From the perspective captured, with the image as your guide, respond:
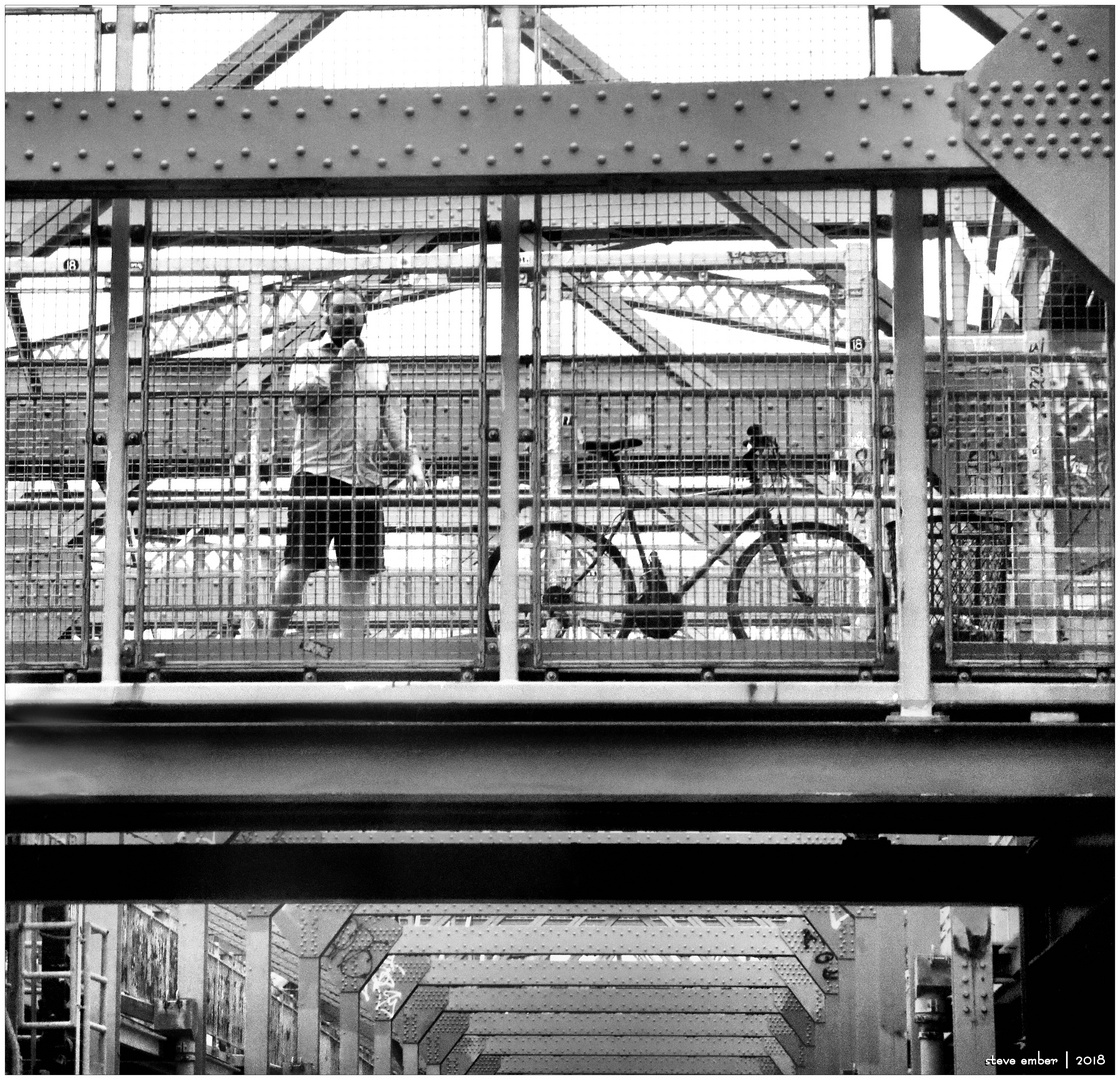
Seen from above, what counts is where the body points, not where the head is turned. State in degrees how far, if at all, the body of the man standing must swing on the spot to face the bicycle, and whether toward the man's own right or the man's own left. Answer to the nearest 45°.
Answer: approximately 90° to the man's own left

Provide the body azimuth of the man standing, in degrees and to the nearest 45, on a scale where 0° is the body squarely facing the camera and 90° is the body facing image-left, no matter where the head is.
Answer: approximately 0°

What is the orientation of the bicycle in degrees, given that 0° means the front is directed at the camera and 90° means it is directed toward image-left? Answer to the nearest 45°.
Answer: approximately 270°

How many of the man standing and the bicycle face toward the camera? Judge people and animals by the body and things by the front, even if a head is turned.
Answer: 1

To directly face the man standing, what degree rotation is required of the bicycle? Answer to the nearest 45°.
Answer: approximately 180°

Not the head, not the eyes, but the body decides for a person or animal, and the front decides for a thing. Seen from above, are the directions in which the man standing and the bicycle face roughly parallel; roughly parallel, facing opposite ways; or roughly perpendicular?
roughly perpendicular
